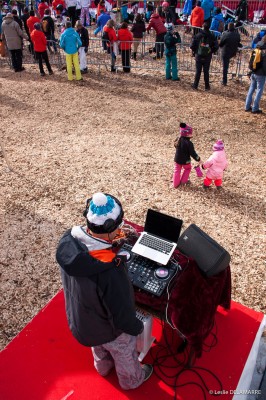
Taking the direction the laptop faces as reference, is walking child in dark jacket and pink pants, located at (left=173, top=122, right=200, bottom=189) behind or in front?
behind

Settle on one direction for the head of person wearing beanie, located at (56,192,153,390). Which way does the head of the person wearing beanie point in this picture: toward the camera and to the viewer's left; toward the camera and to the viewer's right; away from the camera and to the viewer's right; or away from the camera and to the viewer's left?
away from the camera and to the viewer's right
